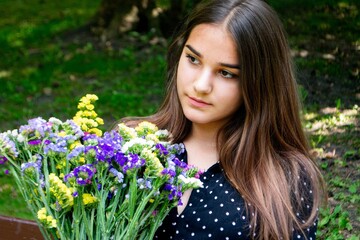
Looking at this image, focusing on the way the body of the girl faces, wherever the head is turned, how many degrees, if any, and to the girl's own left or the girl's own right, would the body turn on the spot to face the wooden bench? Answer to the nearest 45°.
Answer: approximately 45° to the girl's own right

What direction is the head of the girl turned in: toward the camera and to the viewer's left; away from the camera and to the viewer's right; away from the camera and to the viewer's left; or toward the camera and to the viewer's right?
toward the camera and to the viewer's left

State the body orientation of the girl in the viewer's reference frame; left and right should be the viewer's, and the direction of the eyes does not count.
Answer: facing the viewer and to the left of the viewer
